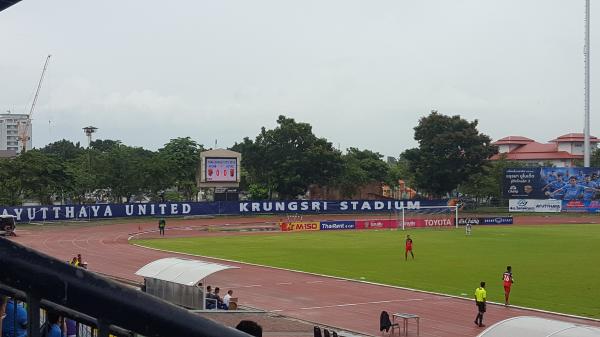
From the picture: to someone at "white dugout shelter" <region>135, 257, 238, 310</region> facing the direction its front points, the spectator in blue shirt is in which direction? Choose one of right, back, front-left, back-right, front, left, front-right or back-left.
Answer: back-right

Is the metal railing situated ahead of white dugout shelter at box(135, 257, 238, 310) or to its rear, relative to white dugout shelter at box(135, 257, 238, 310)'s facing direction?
to the rear

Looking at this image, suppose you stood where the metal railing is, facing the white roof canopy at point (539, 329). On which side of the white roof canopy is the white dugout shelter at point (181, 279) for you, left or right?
left

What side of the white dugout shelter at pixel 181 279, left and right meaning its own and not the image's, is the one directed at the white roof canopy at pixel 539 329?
right

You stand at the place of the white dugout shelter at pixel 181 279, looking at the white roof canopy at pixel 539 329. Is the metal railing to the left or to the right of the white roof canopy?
right

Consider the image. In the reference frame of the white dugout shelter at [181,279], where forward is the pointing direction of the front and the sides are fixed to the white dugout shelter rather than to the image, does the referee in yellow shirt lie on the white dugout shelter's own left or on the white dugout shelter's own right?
on the white dugout shelter's own right

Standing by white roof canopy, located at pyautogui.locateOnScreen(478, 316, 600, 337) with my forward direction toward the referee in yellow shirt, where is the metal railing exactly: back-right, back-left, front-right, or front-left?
back-left

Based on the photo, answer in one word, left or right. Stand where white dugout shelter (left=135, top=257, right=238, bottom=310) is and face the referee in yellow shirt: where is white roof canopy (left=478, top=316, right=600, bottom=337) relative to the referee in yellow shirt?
right

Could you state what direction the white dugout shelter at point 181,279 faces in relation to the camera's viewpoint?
facing away from the viewer and to the right of the viewer
